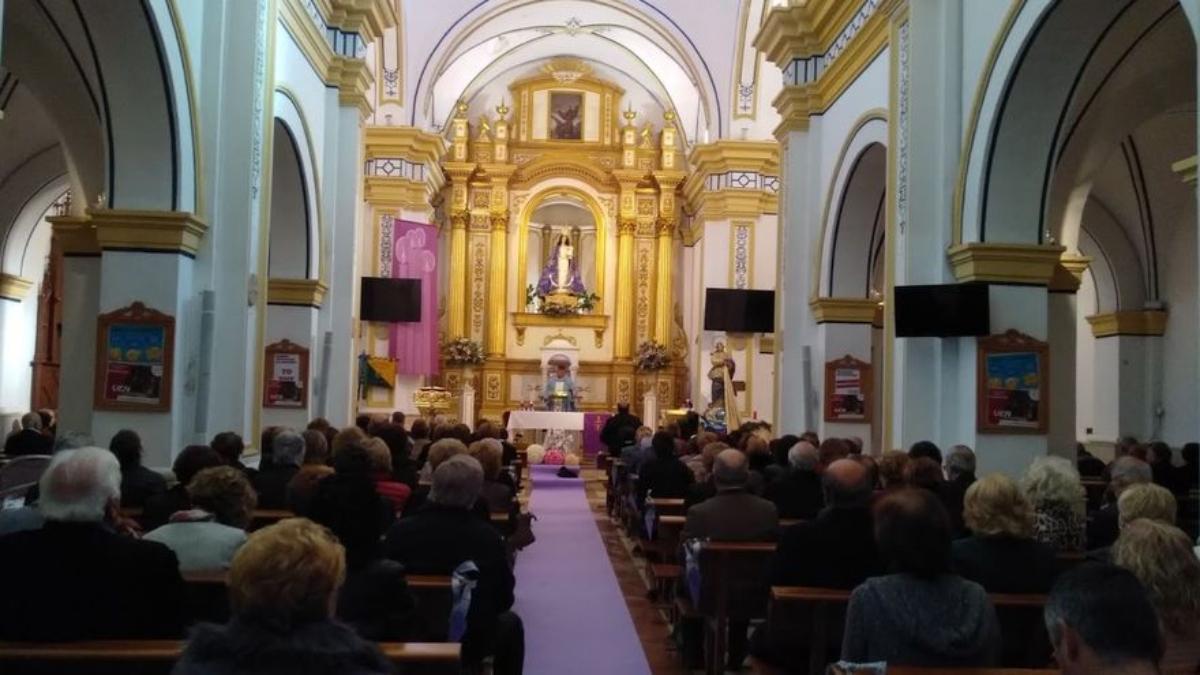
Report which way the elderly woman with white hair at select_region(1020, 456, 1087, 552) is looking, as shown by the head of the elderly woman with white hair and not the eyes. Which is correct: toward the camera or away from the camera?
away from the camera

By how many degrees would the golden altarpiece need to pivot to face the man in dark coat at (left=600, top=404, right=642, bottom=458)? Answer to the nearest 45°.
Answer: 0° — it already faces them

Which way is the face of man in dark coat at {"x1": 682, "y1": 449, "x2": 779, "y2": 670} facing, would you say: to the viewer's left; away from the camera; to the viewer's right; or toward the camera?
away from the camera

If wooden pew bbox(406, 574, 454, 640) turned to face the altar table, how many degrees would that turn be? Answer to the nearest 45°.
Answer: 0° — it already faces it

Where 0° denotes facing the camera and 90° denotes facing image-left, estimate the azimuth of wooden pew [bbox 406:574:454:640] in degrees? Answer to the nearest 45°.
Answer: approximately 180°

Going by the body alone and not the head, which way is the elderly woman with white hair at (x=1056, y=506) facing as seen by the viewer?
away from the camera

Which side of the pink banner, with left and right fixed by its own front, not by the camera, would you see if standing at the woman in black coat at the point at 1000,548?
front

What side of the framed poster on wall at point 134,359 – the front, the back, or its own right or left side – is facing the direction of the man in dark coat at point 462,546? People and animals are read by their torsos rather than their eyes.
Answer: front

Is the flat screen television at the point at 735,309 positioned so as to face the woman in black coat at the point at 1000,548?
yes

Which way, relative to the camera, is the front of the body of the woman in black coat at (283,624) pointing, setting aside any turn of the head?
away from the camera

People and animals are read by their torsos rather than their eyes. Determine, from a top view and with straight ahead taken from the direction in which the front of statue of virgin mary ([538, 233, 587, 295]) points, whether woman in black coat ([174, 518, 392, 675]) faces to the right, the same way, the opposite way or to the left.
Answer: the opposite way

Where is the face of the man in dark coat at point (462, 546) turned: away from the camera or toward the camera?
away from the camera

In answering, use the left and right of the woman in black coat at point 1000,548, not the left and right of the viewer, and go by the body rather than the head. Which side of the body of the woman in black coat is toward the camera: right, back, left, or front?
back

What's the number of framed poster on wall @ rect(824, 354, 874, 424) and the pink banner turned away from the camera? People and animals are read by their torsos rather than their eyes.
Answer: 0

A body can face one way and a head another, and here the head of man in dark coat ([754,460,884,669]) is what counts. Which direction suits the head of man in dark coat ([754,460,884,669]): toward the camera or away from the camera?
away from the camera

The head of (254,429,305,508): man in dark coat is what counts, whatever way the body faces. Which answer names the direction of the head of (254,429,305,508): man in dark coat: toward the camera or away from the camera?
away from the camera
